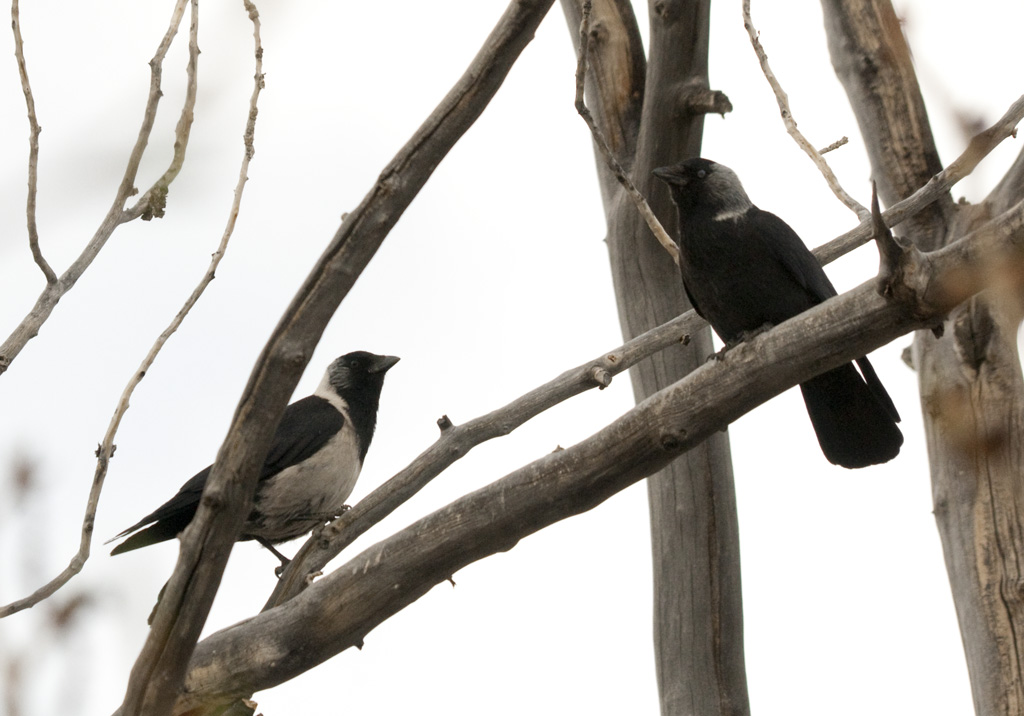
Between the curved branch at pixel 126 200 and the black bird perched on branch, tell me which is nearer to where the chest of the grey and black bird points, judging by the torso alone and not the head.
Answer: the black bird perched on branch

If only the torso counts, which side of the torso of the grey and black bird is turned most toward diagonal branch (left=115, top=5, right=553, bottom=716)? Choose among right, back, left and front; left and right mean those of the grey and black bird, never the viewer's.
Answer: right

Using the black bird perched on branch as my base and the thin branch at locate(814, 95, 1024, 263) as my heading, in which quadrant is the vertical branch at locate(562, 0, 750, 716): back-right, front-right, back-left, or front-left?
back-left

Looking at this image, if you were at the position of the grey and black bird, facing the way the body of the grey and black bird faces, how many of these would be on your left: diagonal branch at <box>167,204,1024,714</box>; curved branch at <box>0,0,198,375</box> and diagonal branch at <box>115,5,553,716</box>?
0

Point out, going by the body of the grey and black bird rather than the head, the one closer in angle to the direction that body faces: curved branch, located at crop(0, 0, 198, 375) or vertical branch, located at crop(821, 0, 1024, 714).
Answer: the vertical branch

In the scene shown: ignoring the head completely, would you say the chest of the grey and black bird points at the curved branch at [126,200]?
no

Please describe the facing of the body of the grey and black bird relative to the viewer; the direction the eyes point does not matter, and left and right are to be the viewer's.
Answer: facing to the right of the viewer

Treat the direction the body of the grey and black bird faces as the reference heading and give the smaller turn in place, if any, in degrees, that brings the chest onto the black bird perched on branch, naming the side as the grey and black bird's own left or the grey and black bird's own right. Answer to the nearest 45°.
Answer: approximately 45° to the grey and black bird's own right

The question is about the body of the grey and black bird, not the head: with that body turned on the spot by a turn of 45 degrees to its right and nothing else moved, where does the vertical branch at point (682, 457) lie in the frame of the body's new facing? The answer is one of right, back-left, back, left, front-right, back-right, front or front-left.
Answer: front
